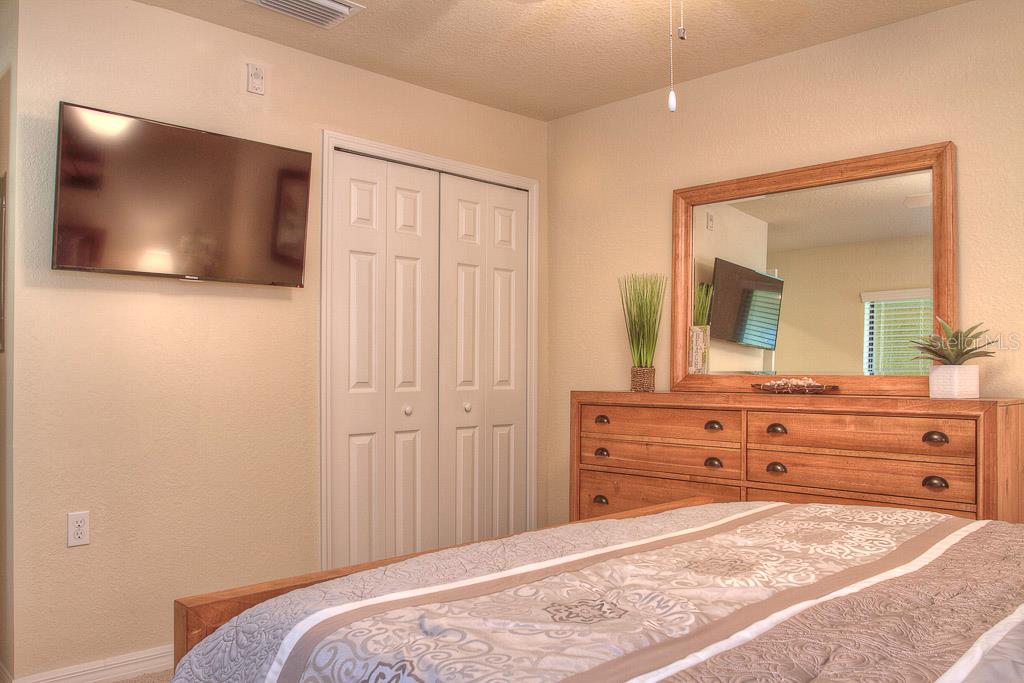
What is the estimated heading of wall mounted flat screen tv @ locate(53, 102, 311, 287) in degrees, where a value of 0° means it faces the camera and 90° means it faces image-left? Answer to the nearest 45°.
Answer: approximately 315°

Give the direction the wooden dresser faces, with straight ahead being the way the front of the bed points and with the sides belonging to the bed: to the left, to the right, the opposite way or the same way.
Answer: to the left

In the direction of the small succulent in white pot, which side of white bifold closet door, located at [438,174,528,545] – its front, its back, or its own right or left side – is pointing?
front

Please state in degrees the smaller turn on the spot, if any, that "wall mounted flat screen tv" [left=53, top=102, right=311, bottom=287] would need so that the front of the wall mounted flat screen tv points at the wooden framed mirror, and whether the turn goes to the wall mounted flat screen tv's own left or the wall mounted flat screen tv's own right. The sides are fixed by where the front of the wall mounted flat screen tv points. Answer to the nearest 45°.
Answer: approximately 45° to the wall mounted flat screen tv's own left

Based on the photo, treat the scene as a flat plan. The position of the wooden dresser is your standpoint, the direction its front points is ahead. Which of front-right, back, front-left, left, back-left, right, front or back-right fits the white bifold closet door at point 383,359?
front-right

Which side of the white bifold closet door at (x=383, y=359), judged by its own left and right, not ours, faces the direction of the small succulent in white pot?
front

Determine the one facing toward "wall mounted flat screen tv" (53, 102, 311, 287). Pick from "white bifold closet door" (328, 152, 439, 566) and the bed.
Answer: the bed

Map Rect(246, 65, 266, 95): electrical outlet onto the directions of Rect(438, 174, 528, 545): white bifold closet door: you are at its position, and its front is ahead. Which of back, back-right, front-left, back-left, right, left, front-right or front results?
right

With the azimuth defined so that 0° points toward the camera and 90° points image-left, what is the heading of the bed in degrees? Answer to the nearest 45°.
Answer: approximately 135°

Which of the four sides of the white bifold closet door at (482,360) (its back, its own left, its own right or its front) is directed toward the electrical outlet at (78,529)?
right

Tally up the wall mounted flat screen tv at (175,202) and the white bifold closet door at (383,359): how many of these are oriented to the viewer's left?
0

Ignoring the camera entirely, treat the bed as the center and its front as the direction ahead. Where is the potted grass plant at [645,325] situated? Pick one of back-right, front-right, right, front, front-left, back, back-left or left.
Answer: front-right

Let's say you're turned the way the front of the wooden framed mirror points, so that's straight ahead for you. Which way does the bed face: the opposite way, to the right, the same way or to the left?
to the right

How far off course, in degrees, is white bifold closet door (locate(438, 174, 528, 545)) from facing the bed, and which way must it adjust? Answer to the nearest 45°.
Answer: approximately 45° to its right

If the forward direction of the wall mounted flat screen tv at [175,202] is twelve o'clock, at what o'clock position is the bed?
The bed is roughly at 1 o'clock from the wall mounted flat screen tv.
